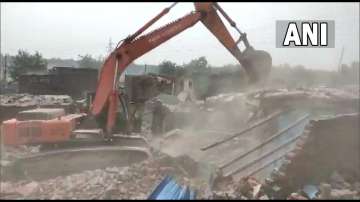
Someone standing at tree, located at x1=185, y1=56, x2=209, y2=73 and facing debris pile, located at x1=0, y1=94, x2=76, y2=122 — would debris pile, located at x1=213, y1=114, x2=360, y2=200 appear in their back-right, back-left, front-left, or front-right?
front-left

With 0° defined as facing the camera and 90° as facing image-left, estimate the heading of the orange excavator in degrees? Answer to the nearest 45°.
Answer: approximately 270°

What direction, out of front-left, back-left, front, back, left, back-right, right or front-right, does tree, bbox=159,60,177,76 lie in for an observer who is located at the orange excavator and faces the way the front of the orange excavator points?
left

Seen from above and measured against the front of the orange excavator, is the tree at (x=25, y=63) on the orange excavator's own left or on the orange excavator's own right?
on the orange excavator's own left

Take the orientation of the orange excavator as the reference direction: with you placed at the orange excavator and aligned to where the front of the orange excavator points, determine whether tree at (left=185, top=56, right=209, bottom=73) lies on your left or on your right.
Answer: on your left

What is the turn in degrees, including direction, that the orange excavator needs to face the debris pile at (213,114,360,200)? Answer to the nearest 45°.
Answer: approximately 45° to its right

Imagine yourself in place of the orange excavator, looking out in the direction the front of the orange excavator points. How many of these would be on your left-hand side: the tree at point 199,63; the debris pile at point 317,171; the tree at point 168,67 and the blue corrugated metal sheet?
2

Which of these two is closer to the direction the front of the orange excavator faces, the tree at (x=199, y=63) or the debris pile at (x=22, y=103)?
the tree

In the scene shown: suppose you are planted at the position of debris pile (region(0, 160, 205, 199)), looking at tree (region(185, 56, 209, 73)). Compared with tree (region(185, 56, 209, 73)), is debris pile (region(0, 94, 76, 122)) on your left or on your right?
left

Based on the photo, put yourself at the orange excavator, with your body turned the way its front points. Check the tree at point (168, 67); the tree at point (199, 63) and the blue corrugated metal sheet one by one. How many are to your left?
2

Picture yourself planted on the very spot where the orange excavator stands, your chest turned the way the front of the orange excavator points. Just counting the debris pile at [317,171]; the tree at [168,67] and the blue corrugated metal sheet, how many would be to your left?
1

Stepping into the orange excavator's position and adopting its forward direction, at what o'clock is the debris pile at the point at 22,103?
The debris pile is roughly at 8 o'clock from the orange excavator.

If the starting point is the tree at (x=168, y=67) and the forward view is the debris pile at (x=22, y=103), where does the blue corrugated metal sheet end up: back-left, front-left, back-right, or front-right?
front-left
